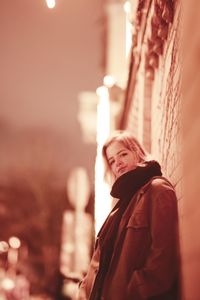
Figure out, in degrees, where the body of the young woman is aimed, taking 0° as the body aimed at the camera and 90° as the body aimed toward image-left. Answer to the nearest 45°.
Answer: approximately 45°
